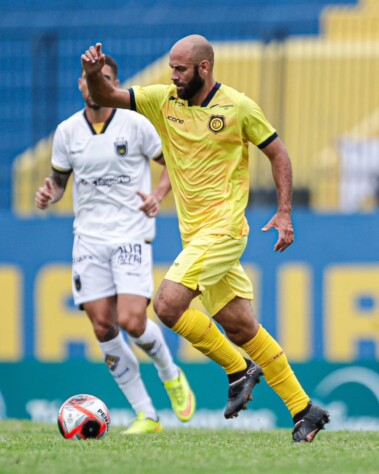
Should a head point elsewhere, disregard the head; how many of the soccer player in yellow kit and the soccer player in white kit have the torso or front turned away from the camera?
0

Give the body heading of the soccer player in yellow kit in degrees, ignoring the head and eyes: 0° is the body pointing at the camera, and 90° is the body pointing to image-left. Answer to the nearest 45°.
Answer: approximately 45°

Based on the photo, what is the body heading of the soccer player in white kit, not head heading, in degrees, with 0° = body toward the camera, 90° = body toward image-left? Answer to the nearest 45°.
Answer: approximately 45°
